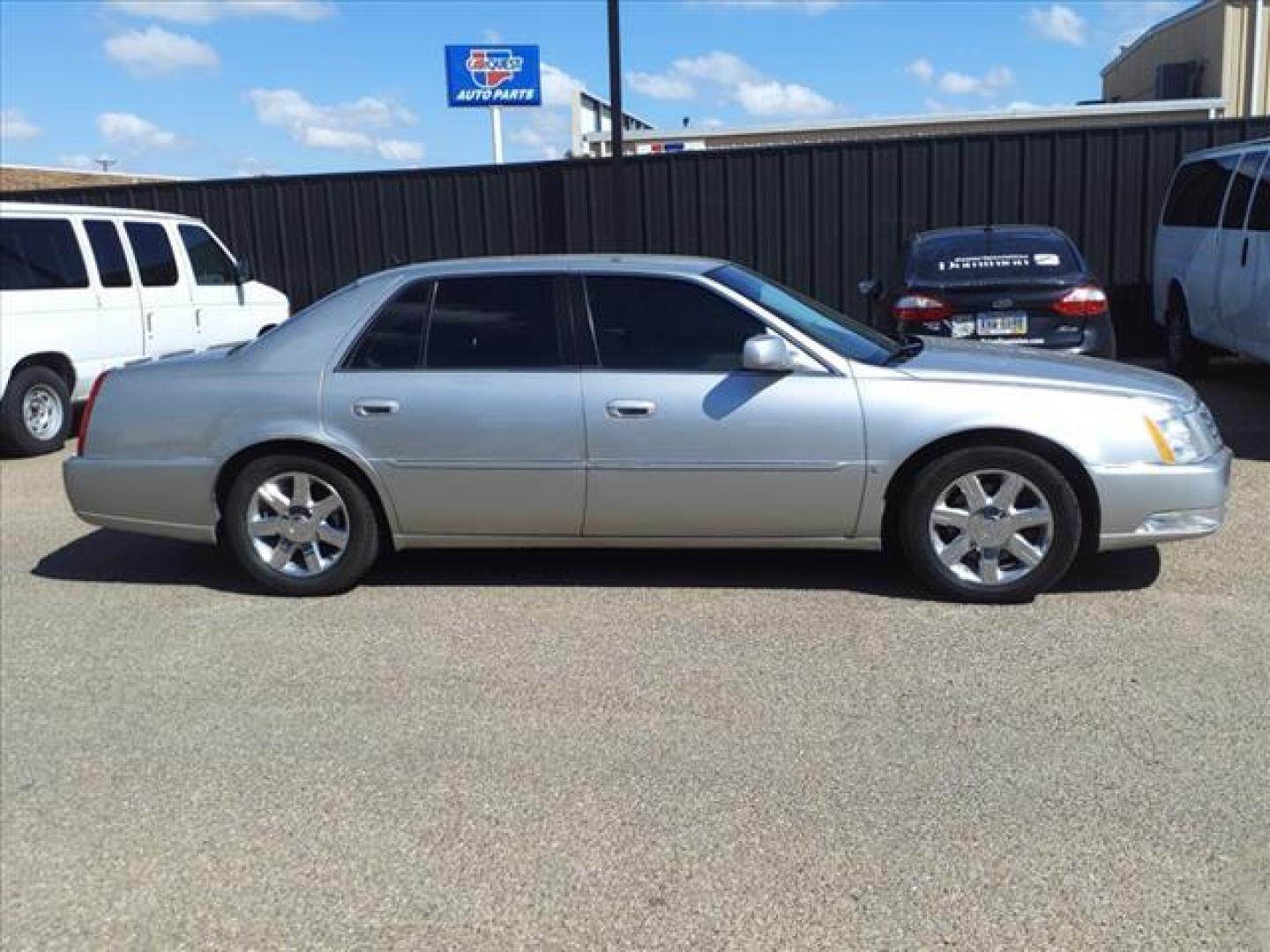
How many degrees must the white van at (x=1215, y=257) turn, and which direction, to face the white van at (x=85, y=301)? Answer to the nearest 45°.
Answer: approximately 135° to its right

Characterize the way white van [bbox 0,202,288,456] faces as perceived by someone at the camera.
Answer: facing away from the viewer and to the right of the viewer

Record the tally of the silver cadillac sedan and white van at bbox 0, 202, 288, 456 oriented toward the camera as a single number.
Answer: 0

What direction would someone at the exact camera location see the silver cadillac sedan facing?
facing to the right of the viewer

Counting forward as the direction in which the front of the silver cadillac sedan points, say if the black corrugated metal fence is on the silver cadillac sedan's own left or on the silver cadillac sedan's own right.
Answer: on the silver cadillac sedan's own left

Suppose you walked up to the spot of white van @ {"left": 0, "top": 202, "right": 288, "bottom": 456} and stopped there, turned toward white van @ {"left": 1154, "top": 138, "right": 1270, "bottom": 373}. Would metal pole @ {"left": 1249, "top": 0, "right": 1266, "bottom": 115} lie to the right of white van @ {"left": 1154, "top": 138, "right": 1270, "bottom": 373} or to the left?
left

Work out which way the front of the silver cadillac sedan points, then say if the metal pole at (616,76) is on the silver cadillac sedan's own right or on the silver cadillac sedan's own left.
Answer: on the silver cadillac sedan's own left
